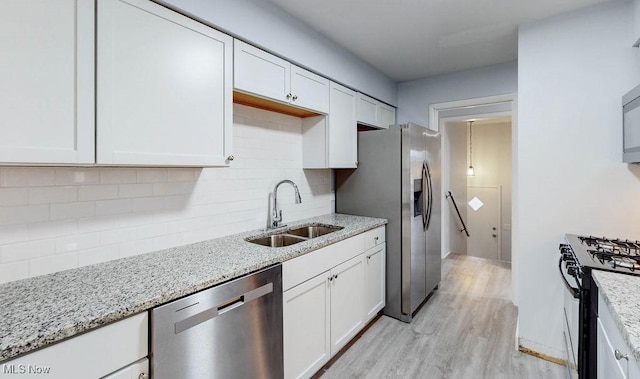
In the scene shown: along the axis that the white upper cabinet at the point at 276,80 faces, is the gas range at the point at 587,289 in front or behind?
in front

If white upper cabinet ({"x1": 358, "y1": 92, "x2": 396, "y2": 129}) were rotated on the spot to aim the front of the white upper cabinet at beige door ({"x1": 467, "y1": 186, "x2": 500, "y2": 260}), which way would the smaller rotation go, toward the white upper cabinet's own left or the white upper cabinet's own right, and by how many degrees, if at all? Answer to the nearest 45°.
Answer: approximately 90° to the white upper cabinet's own left

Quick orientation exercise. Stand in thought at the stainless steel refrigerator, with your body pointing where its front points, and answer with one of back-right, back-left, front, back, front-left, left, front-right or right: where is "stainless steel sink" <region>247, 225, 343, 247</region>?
right

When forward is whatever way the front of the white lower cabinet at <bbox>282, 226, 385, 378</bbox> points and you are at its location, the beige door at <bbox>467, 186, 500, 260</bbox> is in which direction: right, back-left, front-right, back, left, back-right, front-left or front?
left

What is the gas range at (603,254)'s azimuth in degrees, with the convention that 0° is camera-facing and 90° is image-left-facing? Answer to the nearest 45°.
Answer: approximately 90°

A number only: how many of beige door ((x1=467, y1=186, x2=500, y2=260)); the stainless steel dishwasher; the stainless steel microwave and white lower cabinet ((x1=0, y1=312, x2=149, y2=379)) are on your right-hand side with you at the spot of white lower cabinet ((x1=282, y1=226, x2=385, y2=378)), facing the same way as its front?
2

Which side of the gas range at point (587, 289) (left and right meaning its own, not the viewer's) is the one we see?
left

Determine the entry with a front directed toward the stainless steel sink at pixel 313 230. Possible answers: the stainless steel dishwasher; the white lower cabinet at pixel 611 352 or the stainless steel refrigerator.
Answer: the white lower cabinet
